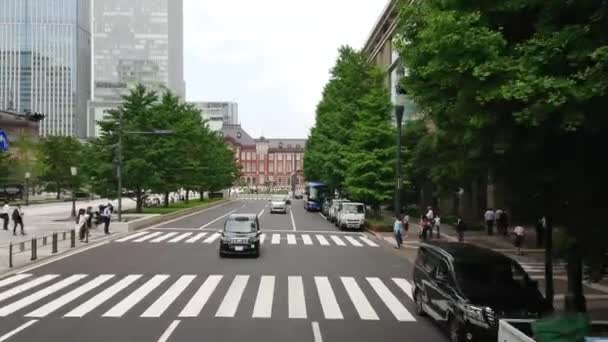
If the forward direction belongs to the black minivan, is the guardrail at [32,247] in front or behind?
behind

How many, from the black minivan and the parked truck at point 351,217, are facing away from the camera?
0

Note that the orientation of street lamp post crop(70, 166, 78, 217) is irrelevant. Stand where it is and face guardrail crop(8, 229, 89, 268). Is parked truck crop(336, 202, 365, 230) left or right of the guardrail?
left

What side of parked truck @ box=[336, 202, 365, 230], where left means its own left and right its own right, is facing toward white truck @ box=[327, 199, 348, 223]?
back

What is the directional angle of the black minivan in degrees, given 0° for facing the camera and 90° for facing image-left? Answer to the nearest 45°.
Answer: approximately 315°

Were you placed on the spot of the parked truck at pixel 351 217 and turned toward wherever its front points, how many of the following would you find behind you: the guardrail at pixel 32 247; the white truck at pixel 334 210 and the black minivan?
1

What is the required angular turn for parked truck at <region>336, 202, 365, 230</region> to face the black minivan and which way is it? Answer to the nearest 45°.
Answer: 0° — it already faces it

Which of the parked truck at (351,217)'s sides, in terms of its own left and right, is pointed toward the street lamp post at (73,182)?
right

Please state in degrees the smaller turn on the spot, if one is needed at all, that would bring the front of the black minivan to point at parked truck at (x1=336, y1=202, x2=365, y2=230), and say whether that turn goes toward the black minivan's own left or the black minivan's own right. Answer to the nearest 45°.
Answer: approximately 135° to the black minivan's own left

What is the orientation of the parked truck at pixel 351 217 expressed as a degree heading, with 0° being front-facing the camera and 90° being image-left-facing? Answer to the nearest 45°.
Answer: approximately 0°

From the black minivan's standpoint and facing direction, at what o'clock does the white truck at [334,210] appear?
The white truck is roughly at 7 o'clock from the black minivan.

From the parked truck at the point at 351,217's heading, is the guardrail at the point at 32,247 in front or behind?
in front

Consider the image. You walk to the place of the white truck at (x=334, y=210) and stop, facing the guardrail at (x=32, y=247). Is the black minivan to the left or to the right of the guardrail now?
left

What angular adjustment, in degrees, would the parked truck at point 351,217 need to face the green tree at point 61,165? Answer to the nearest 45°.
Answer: approximately 90° to its right

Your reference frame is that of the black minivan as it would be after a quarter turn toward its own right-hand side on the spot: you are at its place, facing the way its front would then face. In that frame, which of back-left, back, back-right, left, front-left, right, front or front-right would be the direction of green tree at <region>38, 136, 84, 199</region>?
right
